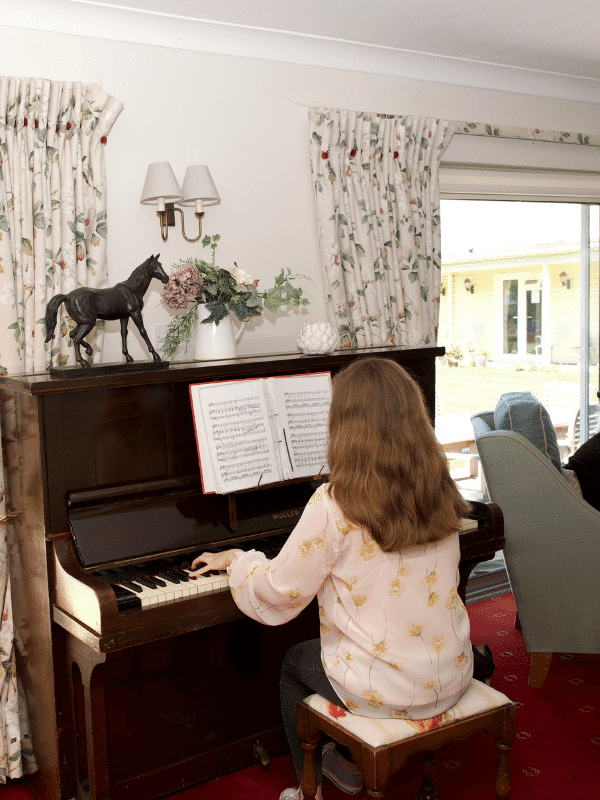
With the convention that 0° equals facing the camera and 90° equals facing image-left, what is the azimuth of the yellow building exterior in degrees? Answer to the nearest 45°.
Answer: approximately 45°

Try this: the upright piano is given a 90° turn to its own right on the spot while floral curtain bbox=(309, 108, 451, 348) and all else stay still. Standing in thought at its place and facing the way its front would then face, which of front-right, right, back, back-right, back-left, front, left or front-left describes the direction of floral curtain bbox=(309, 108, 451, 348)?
back

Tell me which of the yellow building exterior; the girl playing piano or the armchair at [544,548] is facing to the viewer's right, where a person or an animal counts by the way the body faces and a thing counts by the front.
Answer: the armchair

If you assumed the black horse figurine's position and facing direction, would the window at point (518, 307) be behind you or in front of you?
in front

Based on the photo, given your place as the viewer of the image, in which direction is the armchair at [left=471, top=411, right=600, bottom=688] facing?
facing to the right of the viewer

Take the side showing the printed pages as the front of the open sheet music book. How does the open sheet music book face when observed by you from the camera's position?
facing the viewer and to the right of the viewer

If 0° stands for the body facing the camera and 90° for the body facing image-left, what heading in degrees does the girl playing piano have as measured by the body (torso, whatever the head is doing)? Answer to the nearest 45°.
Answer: approximately 135°

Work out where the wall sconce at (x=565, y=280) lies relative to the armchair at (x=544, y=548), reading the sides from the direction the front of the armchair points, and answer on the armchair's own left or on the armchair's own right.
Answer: on the armchair's own left

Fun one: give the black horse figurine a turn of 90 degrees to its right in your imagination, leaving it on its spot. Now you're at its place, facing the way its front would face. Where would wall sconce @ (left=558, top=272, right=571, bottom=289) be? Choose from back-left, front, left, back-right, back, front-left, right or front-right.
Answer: back-left

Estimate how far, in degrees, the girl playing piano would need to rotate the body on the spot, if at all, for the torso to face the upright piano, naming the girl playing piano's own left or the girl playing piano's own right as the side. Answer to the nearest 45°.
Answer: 0° — they already face it

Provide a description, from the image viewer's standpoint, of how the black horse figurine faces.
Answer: facing to the right of the viewer

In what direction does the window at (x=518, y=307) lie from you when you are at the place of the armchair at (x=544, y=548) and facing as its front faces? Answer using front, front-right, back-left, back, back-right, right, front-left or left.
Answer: left
